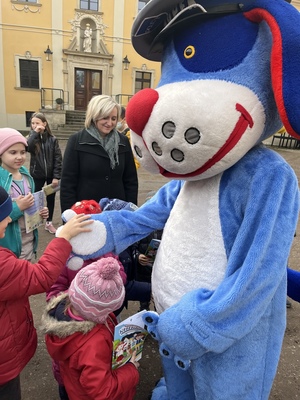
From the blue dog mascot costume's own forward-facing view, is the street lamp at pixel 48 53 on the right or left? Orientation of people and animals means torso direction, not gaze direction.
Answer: on its right

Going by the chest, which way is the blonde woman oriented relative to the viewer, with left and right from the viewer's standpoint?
facing the viewer and to the right of the viewer

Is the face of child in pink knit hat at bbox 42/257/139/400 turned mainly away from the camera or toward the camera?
away from the camera

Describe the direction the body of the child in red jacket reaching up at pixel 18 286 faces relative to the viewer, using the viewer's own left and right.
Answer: facing to the right of the viewer

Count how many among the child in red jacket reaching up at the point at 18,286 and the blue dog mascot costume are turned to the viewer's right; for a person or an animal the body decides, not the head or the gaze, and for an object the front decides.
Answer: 1

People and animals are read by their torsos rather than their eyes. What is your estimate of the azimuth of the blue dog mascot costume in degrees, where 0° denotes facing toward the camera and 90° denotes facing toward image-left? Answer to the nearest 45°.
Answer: approximately 45°

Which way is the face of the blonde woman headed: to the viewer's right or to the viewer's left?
to the viewer's right

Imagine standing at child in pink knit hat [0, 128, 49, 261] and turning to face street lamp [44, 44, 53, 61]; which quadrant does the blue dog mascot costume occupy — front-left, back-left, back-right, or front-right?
back-right

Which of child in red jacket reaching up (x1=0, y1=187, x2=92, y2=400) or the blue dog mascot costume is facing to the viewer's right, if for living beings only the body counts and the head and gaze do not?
the child in red jacket reaching up

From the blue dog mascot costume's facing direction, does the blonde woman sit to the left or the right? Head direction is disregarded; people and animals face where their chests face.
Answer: on its right

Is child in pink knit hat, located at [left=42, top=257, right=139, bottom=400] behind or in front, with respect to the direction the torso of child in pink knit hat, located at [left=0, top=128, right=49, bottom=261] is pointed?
in front

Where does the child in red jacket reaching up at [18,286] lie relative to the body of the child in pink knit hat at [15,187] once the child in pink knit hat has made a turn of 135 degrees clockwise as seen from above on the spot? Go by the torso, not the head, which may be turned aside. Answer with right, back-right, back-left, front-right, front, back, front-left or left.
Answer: left
